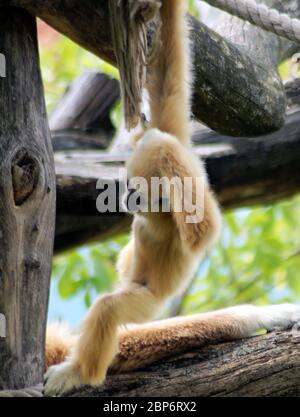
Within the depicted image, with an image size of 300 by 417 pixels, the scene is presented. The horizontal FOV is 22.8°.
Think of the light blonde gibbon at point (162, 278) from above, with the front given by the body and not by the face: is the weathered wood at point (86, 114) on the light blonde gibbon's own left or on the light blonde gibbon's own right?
on the light blonde gibbon's own right

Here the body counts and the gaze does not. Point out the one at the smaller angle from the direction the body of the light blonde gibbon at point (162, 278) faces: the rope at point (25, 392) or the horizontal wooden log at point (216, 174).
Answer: the rope

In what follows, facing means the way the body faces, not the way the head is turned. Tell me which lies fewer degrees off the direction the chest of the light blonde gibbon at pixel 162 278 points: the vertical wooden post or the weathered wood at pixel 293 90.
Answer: the vertical wooden post

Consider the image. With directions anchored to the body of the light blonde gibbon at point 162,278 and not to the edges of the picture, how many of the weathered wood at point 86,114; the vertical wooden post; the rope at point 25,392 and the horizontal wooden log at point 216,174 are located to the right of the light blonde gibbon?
2
